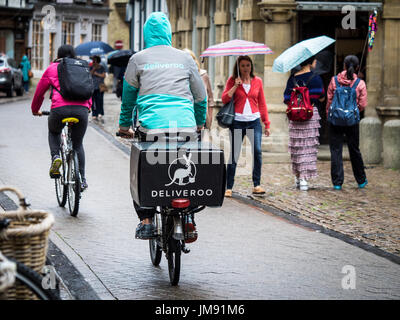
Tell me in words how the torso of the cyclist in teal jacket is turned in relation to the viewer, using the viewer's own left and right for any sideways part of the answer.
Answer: facing away from the viewer

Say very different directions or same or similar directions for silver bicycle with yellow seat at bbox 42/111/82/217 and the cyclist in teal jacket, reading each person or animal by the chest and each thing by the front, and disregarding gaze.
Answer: same or similar directions

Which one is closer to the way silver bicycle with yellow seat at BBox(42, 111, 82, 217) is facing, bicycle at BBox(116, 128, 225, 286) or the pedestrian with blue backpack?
the pedestrian with blue backpack

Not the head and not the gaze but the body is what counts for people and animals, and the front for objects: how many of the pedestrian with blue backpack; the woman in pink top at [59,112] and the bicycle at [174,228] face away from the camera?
3

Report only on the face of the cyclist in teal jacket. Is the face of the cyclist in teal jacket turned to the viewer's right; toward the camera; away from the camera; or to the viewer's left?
away from the camera

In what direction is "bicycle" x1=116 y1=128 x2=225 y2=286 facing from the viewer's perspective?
away from the camera

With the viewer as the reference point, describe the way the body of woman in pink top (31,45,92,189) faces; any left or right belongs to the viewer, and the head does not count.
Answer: facing away from the viewer

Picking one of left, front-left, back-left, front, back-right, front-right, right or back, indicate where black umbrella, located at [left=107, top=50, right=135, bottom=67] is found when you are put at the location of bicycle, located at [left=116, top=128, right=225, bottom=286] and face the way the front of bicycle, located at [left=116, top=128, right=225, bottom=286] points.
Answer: front

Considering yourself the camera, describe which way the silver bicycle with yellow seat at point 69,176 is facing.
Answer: facing away from the viewer

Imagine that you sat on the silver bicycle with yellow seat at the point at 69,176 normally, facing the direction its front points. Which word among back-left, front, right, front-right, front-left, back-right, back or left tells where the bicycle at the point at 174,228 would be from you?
back

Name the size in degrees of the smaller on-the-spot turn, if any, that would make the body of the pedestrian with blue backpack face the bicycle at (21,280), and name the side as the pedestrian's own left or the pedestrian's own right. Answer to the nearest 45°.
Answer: approximately 180°

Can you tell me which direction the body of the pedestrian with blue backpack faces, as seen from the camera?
away from the camera

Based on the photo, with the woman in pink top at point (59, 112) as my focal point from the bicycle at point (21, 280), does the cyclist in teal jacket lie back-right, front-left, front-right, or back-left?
front-right
